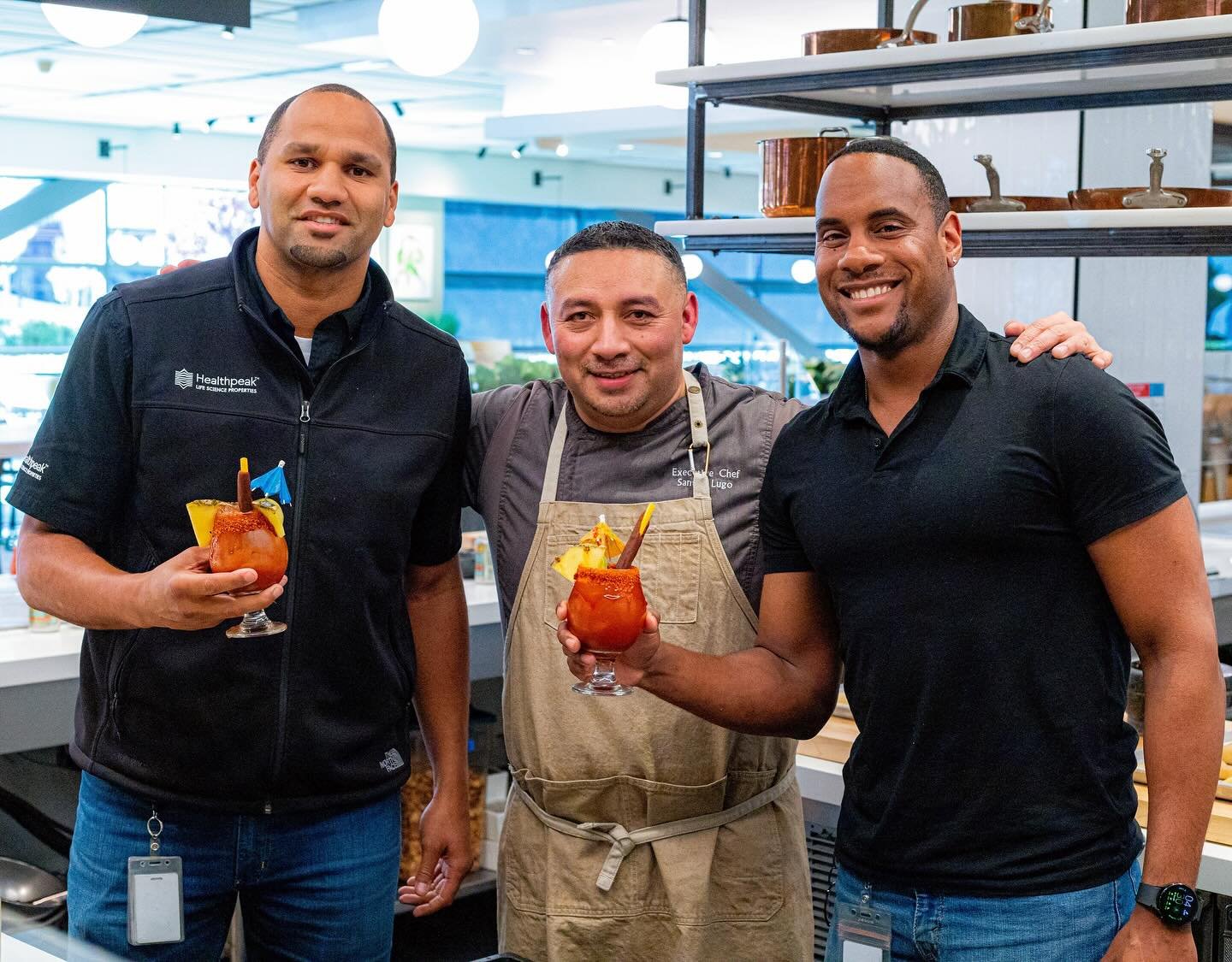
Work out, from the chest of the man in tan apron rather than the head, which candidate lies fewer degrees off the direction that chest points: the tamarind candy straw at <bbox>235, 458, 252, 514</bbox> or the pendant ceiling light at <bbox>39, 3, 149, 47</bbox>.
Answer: the tamarind candy straw

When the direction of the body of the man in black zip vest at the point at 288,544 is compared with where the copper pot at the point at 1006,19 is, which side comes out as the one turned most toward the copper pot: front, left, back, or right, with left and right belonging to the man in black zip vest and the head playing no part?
left

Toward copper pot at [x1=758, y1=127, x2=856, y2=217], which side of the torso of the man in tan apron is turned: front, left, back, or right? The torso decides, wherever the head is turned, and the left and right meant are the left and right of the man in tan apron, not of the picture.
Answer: back

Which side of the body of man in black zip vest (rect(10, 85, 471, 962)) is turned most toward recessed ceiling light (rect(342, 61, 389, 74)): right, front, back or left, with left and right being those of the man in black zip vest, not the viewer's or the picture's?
back

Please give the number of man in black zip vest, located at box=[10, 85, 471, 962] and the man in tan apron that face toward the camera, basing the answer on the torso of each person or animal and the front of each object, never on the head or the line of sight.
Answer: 2

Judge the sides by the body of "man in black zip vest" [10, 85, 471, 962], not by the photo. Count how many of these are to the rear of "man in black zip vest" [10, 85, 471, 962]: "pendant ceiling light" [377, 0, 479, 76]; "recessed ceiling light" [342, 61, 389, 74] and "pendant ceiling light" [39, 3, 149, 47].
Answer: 3

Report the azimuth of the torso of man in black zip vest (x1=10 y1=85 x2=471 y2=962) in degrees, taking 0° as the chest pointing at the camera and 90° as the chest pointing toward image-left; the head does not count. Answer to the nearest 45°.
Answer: approximately 0°

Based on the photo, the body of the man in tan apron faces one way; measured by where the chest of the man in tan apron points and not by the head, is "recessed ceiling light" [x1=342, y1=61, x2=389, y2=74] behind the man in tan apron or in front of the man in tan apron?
behind

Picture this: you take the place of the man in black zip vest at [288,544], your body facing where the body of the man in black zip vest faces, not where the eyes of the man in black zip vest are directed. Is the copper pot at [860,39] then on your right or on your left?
on your left

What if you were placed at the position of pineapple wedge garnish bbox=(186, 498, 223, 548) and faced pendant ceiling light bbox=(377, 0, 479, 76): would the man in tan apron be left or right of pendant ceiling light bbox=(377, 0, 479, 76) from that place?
right

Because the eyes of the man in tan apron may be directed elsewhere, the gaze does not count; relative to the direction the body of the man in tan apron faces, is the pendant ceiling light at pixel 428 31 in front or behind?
behind
